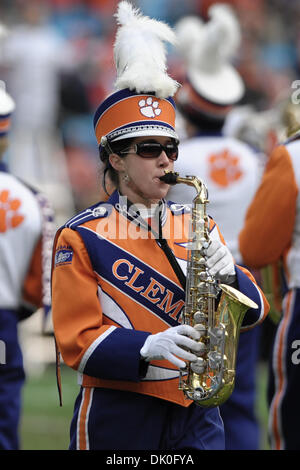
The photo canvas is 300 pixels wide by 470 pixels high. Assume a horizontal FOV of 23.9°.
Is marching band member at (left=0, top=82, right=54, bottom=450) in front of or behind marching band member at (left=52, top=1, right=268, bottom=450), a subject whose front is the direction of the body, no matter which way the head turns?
behind

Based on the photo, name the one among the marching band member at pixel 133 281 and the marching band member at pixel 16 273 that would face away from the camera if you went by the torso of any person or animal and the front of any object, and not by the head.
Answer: the marching band member at pixel 16 273

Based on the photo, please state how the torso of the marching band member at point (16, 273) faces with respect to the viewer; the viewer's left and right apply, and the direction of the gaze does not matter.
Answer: facing away from the viewer

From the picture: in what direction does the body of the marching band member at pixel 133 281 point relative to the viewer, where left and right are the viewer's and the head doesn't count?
facing the viewer and to the right of the viewer

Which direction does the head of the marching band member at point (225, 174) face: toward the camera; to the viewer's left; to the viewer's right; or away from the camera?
away from the camera

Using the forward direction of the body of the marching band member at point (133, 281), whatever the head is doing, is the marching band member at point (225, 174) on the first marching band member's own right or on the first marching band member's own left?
on the first marching band member's own left

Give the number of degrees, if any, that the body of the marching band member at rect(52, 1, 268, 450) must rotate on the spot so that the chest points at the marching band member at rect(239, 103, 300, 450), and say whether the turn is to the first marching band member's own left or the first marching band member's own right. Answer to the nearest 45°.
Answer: approximately 90° to the first marching band member's own left

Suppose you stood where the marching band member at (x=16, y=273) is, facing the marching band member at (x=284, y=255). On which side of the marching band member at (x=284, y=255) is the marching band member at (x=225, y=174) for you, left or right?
left

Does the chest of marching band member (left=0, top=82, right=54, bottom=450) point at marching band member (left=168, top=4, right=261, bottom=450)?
no

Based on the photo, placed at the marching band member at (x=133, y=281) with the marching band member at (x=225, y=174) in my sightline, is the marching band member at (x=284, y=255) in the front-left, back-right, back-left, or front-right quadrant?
front-right

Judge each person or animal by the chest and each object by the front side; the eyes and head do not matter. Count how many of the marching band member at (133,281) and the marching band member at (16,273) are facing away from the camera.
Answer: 1

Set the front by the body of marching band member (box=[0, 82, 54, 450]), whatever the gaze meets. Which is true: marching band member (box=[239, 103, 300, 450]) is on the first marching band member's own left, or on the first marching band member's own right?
on the first marching band member's own right
